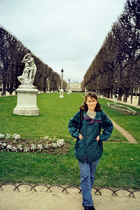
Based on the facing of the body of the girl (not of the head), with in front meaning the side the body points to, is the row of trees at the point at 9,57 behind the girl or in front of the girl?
behind

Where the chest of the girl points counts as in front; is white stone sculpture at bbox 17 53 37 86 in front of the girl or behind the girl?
behind

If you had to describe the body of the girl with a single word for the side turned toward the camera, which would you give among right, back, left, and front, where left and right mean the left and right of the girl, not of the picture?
front
